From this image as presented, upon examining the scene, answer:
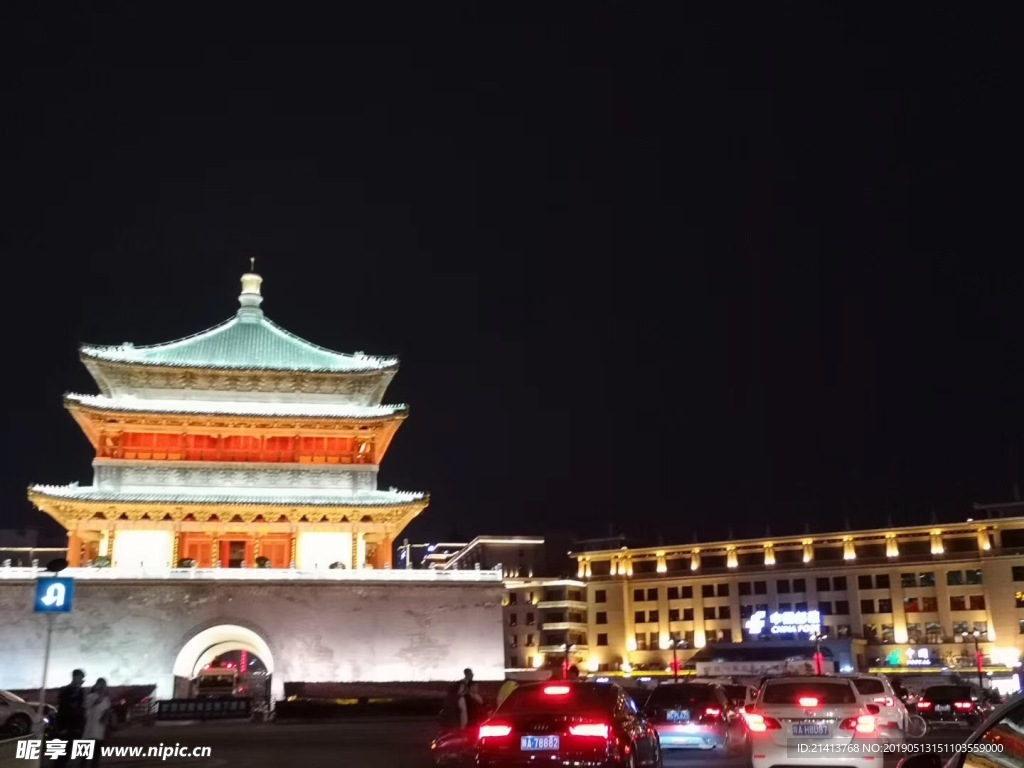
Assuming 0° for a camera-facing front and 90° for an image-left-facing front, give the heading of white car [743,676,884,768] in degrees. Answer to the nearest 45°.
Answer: approximately 180°

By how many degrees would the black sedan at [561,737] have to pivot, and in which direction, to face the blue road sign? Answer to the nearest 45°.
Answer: approximately 45° to its left

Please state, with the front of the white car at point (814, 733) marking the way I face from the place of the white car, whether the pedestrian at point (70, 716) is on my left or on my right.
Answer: on my left

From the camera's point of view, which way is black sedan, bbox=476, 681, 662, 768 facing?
away from the camera

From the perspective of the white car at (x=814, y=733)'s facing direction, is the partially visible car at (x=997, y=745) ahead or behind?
behind

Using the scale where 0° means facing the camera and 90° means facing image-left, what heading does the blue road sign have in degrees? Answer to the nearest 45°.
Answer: approximately 0°

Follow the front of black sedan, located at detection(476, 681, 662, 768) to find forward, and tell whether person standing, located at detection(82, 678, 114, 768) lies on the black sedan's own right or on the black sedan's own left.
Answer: on the black sedan's own left

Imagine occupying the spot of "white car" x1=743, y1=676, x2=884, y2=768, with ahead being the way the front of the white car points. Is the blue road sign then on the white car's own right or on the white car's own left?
on the white car's own left
